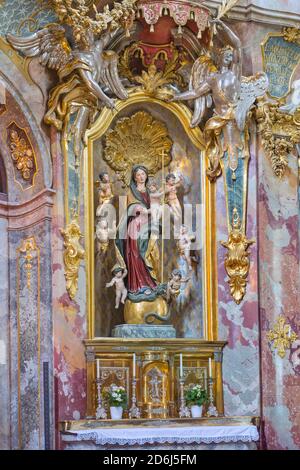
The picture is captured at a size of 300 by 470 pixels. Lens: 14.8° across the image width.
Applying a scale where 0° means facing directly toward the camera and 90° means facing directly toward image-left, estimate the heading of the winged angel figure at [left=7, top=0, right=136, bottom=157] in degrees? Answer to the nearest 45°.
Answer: approximately 315°

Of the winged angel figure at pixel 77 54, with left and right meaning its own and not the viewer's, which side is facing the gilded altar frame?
left

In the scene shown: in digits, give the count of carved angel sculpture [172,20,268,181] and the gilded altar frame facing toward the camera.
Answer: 2

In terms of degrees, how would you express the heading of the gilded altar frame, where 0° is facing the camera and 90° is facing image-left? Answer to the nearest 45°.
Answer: approximately 0°
